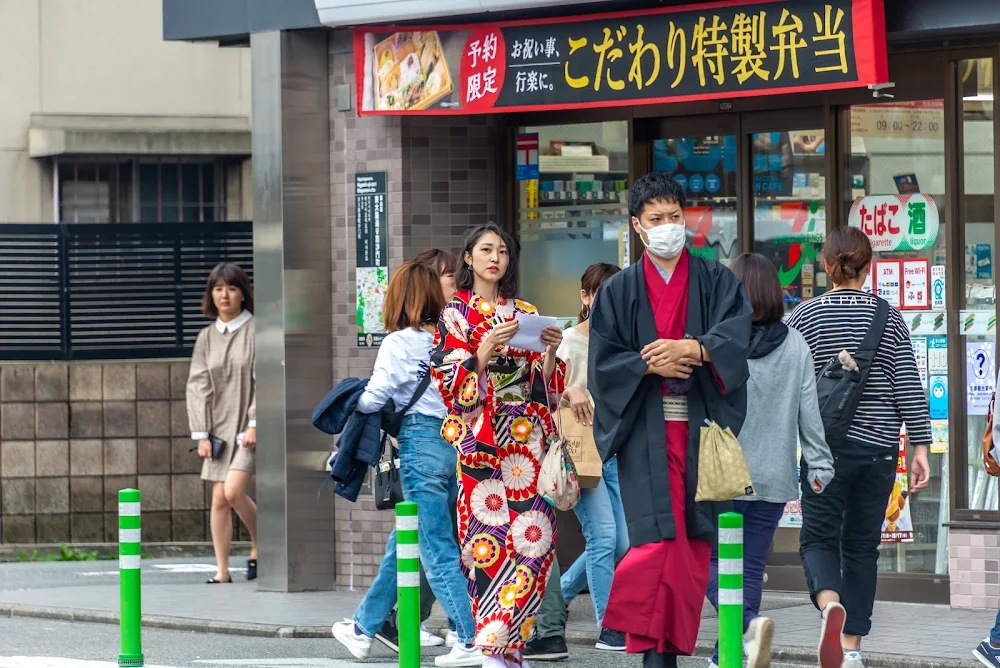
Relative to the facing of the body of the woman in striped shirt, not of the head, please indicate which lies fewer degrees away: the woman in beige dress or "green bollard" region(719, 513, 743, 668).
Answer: the woman in beige dress

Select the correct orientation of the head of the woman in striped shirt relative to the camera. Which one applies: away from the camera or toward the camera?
away from the camera

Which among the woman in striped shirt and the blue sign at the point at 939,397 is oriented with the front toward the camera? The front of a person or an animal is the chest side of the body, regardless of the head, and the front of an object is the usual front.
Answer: the blue sign

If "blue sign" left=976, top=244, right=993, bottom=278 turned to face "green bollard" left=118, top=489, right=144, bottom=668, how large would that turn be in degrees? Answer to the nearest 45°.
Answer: approximately 45° to its right

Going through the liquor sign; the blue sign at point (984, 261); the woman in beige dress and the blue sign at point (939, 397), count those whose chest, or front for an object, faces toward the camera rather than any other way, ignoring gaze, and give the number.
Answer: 4

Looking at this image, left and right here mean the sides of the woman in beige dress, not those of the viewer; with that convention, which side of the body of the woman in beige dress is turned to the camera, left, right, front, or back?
front

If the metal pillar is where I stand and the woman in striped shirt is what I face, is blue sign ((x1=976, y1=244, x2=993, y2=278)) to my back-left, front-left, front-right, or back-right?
front-left

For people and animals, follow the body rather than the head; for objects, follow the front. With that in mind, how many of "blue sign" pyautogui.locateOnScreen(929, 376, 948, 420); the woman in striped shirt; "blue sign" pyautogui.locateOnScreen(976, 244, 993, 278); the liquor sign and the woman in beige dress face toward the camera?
4

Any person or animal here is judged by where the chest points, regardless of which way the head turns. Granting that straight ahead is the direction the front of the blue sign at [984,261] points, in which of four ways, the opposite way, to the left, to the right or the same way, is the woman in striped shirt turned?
the opposite way

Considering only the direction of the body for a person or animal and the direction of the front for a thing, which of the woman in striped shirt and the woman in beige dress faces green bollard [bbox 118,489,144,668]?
the woman in beige dress

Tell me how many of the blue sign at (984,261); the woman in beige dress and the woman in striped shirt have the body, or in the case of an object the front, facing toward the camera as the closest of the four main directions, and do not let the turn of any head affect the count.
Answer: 2

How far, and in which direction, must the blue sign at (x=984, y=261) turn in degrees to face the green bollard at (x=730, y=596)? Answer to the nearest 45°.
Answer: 0° — it already faces it

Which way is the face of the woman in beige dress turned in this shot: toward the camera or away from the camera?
toward the camera

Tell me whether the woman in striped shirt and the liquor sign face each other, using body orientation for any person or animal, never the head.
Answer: yes

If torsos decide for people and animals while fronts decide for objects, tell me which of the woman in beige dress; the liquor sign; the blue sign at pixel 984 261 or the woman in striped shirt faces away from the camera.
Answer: the woman in striped shirt

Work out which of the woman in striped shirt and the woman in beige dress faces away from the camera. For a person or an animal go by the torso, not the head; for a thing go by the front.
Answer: the woman in striped shirt

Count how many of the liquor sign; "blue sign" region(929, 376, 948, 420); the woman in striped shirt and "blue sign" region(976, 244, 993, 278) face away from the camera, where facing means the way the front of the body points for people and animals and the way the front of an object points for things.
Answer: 1

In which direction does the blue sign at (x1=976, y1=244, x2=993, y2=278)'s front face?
toward the camera

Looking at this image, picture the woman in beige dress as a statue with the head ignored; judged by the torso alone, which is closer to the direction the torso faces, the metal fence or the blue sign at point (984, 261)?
the blue sign
